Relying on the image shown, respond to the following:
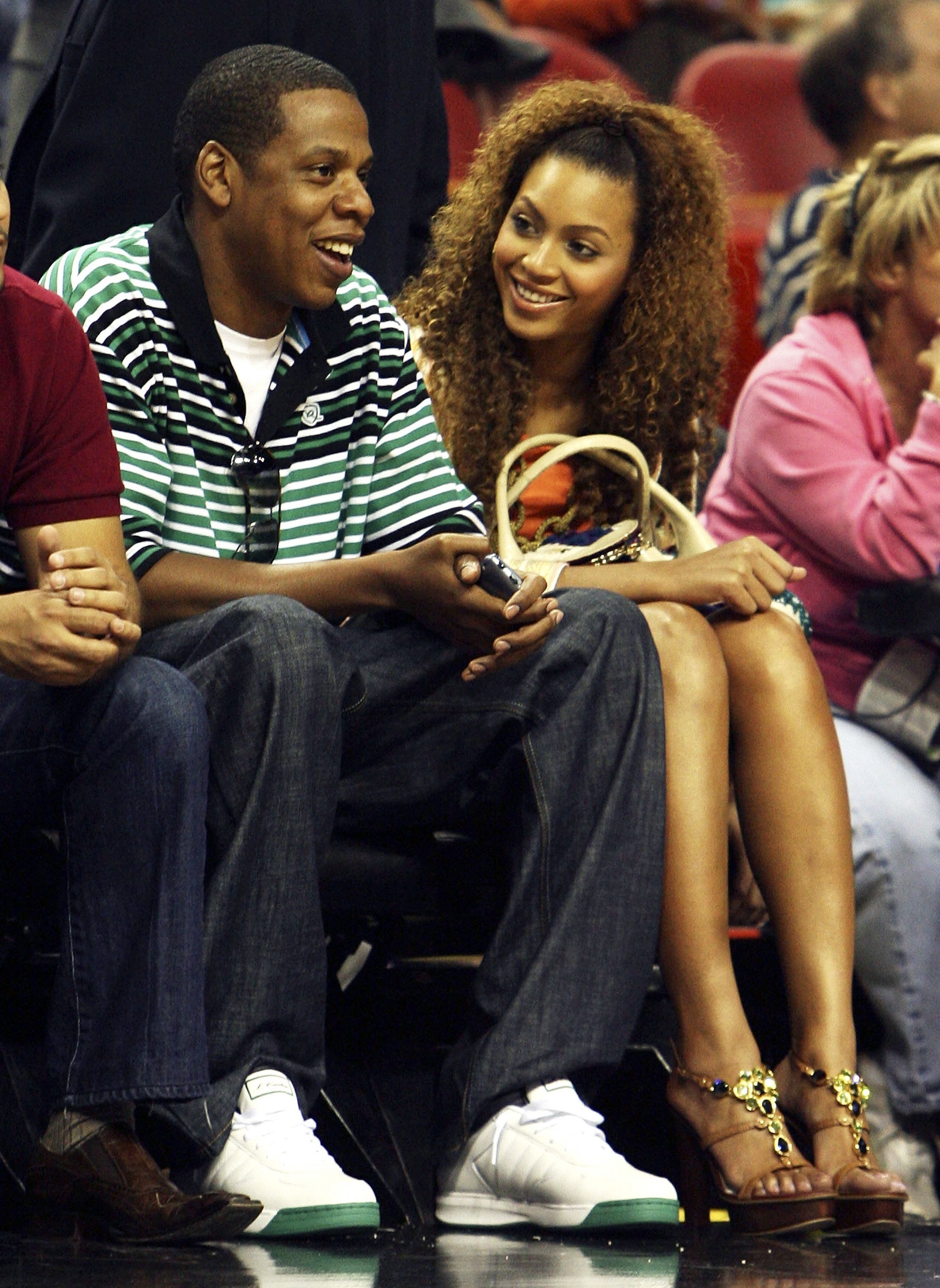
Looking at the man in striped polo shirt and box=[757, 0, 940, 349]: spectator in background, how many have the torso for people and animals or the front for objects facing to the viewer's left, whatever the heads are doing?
0

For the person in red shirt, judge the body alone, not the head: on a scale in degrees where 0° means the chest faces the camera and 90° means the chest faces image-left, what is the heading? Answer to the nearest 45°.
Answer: approximately 315°

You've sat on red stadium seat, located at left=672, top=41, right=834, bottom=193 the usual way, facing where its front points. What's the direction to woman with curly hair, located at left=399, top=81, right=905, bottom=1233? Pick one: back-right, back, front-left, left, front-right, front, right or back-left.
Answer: front-right

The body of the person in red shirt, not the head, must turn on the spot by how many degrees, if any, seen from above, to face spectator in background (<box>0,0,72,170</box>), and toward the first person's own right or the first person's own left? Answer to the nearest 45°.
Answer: approximately 135° to the first person's own left

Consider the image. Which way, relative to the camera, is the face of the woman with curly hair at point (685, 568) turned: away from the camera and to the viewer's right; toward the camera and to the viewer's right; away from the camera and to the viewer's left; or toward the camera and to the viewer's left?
toward the camera and to the viewer's left

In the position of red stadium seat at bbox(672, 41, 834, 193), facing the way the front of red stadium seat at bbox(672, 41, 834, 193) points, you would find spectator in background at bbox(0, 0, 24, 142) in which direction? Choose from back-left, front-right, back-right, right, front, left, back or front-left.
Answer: right

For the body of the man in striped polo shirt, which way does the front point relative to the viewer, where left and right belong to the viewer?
facing the viewer and to the right of the viewer

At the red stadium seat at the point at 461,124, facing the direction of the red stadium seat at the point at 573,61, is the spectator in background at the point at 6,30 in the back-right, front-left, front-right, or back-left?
back-left

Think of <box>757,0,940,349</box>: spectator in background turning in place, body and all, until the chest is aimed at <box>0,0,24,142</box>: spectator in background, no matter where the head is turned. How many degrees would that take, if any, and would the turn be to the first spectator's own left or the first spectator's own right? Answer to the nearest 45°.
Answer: approximately 135° to the first spectator's own right
